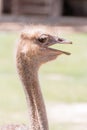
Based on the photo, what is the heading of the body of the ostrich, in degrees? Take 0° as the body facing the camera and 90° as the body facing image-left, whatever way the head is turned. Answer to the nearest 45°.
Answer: approximately 270°
